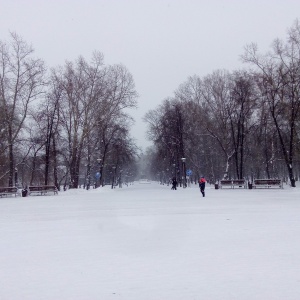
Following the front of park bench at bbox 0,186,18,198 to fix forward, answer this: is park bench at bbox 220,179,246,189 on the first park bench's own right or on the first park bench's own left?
on the first park bench's own left

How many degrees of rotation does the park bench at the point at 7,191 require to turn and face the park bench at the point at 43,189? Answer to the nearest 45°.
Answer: approximately 90° to its left
